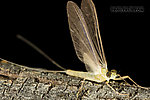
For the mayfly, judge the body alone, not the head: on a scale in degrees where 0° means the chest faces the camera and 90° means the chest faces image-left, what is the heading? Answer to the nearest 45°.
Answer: approximately 270°
